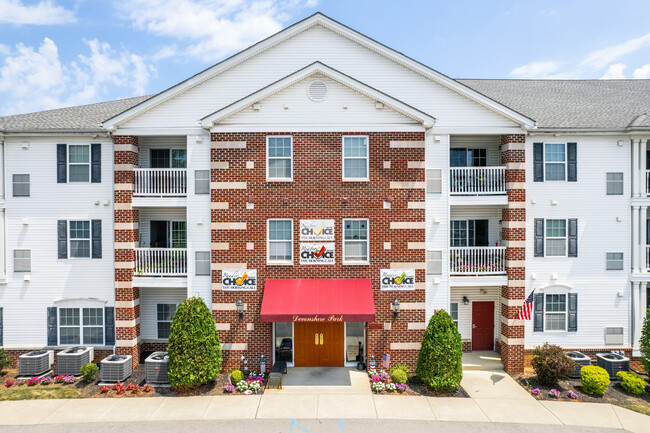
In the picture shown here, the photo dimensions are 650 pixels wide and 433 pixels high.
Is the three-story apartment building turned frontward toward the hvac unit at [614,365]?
no

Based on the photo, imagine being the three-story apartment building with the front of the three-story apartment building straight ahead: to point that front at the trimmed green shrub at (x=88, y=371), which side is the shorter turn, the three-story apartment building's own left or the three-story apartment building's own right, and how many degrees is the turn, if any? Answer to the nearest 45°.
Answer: approximately 90° to the three-story apartment building's own right

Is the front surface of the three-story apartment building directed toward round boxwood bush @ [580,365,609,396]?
no

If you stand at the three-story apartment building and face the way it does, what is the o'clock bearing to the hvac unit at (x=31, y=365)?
The hvac unit is roughly at 3 o'clock from the three-story apartment building.

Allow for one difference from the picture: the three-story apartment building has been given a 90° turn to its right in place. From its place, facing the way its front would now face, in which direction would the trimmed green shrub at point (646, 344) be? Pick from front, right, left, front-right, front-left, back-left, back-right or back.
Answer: back

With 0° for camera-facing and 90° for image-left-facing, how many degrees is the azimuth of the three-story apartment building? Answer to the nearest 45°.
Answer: approximately 0°

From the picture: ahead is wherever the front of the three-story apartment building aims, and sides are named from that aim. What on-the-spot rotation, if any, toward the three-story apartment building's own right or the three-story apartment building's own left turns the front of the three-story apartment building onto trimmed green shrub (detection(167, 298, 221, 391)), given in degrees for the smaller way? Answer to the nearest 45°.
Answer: approximately 45° to the three-story apartment building's own right

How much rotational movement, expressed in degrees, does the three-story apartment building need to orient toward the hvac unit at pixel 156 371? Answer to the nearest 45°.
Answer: approximately 90° to its right

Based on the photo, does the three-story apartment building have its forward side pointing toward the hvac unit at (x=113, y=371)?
no

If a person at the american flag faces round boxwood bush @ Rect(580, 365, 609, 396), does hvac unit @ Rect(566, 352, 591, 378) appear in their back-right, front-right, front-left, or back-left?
front-left

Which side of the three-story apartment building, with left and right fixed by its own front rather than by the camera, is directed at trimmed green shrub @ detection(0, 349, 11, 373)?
right
